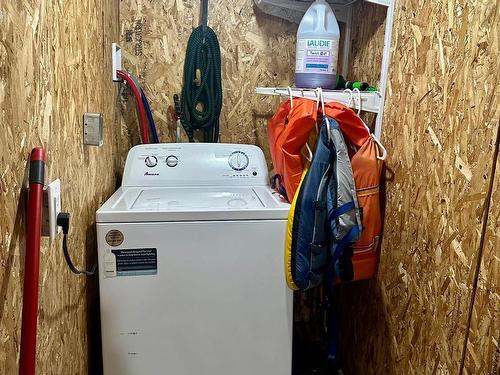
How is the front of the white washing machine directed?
toward the camera

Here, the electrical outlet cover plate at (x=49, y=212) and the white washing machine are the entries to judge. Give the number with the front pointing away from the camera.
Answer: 0

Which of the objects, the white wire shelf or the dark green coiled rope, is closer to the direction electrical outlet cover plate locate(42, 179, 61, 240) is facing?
the white wire shelf

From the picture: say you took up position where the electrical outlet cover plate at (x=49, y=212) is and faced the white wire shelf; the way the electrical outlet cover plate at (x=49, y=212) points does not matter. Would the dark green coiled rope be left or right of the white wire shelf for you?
left

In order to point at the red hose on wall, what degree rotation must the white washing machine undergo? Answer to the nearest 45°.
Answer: approximately 180°

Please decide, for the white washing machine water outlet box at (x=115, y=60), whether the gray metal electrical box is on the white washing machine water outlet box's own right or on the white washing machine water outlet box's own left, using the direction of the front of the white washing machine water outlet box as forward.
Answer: on the white washing machine water outlet box's own right

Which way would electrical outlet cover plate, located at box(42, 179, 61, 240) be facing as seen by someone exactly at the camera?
facing the viewer and to the right of the viewer

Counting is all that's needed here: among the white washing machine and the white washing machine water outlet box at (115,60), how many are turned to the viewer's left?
0

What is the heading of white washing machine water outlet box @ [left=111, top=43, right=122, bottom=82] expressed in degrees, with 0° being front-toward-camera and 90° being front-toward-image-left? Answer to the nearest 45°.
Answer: approximately 315°

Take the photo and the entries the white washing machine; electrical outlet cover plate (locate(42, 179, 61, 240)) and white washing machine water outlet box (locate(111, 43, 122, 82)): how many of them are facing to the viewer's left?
0
